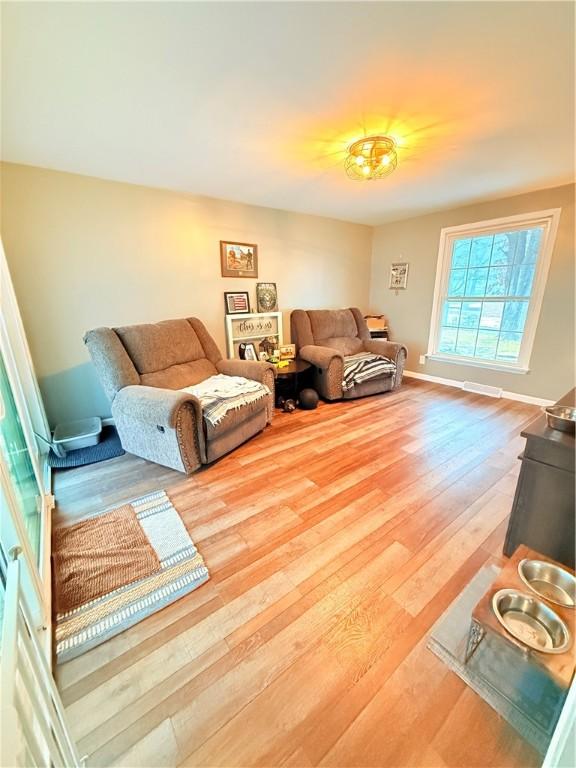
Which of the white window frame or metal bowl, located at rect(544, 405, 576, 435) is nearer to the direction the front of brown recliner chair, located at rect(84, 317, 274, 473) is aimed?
the metal bowl

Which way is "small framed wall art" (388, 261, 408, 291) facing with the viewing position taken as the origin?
facing the viewer and to the left of the viewer

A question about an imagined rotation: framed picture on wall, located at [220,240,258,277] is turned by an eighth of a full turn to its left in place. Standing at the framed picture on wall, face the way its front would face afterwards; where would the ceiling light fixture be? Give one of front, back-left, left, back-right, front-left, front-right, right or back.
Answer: front-right

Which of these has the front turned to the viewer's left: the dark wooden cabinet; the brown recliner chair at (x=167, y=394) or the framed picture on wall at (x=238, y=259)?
the dark wooden cabinet

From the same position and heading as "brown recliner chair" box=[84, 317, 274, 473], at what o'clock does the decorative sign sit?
The decorative sign is roughly at 9 o'clock from the brown recliner chair.

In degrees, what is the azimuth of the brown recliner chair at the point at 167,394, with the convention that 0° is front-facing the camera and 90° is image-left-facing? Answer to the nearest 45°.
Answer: approximately 315°

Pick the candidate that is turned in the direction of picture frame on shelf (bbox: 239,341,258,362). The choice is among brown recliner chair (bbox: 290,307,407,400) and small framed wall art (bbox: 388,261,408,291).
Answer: the small framed wall art

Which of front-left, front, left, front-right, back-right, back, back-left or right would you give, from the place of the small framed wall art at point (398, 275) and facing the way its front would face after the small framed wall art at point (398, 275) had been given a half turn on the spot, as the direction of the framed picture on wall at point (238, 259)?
back

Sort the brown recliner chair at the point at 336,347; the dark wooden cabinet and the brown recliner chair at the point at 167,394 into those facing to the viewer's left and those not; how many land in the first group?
1

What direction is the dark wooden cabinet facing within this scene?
to the viewer's left

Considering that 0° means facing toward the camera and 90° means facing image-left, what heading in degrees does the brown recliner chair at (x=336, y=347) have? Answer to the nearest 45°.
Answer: approximately 315°

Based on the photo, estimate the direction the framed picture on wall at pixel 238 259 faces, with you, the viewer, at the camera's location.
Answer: facing the viewer and to the right of the viewer

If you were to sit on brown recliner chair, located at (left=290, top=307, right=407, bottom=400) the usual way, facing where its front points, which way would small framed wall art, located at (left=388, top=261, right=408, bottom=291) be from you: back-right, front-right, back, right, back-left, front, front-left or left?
left

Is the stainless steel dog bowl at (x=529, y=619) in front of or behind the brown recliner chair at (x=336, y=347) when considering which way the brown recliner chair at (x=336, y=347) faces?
in front
